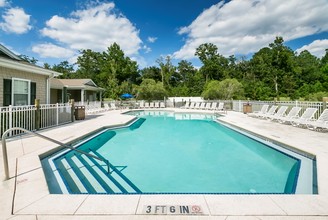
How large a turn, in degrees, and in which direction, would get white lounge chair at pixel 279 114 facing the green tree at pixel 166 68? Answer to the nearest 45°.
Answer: approximately 90° to its right

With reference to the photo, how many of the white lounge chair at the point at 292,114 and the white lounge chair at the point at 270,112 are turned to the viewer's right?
0

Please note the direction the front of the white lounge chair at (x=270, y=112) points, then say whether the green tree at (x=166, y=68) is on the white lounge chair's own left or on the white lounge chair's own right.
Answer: on the white lounge chair's own right

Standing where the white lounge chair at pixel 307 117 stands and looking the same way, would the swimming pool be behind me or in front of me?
in front

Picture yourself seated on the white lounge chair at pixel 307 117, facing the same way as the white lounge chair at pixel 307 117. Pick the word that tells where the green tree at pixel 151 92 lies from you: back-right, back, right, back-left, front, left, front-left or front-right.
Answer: right

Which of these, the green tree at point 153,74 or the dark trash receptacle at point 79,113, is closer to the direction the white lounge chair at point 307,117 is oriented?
the dark trash receptacle

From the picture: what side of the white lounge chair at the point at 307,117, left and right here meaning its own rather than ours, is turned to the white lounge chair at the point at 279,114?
right
